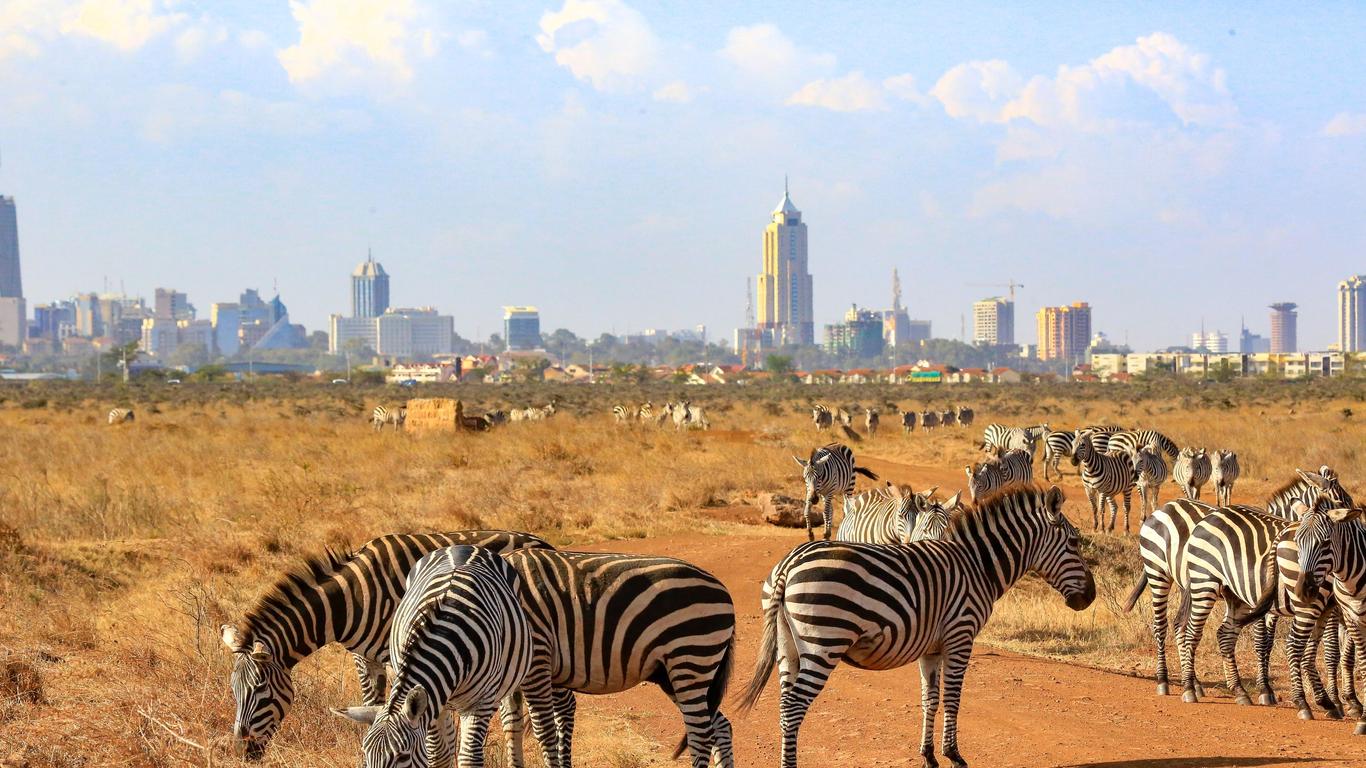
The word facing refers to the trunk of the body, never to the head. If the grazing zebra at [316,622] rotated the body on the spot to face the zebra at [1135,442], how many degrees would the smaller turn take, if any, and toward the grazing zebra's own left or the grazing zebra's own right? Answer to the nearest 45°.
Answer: approximately 135° to the grazing zebra's own right

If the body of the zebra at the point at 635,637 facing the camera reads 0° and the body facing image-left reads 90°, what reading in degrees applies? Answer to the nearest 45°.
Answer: approximately 90°

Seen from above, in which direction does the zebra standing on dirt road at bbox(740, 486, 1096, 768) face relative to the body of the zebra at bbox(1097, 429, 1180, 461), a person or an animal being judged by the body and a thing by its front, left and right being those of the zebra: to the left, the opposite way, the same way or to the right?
the same way

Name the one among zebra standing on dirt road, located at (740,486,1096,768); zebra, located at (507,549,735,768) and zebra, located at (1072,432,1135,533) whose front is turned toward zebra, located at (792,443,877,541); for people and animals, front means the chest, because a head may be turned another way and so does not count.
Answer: zebra, located at (1072,432,1135,533)

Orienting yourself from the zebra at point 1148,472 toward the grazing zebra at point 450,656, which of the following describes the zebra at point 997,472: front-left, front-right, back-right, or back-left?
front-right

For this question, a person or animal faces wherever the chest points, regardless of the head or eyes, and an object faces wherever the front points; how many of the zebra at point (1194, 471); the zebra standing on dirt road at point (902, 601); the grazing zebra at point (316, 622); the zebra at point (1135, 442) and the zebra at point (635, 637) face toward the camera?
1

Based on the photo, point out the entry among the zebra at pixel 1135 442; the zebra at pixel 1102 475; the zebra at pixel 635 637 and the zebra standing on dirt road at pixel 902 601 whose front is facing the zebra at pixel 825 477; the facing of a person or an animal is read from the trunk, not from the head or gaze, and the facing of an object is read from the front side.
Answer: the zebra at pixel 1102 475

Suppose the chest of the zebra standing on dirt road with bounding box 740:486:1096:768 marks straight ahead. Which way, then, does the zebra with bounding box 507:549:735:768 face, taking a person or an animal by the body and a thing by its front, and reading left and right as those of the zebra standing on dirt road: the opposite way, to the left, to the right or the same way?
the opposite way

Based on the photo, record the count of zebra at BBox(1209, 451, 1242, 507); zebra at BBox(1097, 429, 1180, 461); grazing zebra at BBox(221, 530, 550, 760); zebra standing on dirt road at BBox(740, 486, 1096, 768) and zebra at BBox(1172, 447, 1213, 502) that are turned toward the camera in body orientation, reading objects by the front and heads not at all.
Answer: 2

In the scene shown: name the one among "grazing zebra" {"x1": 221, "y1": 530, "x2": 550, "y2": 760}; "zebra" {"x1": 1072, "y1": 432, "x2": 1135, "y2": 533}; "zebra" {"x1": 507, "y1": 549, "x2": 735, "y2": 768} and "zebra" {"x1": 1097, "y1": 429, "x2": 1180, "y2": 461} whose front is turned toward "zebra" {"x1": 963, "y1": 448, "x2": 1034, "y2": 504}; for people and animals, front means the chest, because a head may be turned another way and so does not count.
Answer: "zebra" {"x1": 1072, "y1": 432, "x2": 1135, "y2": 533}

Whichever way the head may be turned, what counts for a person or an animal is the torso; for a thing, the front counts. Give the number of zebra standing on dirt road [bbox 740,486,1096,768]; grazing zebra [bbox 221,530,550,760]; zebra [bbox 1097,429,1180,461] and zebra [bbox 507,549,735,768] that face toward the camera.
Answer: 0

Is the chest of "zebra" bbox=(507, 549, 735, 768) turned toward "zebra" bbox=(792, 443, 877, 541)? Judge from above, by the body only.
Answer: no

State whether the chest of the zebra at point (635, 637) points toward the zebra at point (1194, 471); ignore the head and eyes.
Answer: no

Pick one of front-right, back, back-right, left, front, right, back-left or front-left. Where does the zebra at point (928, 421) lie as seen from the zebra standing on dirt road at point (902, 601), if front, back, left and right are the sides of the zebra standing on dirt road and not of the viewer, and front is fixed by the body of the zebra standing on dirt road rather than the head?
left

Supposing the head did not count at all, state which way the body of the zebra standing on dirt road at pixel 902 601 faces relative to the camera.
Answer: to the viewer's right

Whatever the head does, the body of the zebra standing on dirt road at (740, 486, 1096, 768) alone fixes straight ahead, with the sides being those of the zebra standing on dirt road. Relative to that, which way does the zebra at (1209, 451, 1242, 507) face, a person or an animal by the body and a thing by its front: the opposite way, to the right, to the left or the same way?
to the right

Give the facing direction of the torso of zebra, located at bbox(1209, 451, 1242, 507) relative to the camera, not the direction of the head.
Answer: toward the camera

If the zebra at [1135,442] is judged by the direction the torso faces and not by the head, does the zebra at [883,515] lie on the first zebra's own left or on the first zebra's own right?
on the first zebra's own right

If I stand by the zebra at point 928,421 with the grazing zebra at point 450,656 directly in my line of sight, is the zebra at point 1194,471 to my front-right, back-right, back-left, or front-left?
front-left

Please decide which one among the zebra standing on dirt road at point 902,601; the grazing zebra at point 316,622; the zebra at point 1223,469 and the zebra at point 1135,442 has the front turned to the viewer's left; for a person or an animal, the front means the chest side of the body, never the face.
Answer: the grazing zebra

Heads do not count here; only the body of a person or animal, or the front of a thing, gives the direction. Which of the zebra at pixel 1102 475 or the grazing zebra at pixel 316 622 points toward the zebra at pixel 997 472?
the zebra at pixel 1102 475
